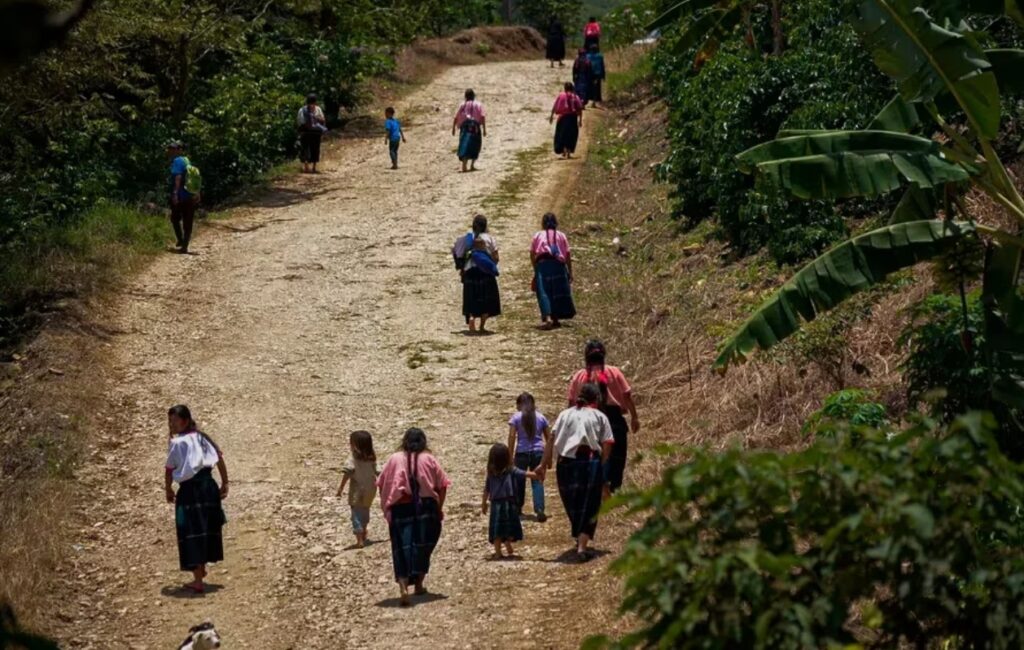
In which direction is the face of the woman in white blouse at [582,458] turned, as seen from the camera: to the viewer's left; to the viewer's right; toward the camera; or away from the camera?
away from the camera

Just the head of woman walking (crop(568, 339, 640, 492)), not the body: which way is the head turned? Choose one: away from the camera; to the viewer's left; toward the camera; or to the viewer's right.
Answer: away from the camera

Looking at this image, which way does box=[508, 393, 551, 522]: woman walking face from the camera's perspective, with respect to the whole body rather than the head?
away from the camera

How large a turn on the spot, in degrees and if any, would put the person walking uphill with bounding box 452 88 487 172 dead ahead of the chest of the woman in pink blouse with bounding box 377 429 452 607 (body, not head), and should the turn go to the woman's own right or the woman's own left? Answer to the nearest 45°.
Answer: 0° — they already face them

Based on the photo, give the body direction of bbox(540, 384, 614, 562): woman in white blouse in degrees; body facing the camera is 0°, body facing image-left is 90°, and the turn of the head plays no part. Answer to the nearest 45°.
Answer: approximately 180°

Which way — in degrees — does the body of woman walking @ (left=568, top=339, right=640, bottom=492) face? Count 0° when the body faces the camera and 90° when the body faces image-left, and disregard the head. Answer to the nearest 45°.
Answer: approximately 180°

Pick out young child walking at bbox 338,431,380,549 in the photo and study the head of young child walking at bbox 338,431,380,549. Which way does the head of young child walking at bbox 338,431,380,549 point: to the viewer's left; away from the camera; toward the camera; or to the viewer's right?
away from the camera

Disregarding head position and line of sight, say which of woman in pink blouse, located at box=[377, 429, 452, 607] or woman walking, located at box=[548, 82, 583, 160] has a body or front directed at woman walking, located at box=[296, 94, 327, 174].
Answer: the woman in pink blouse

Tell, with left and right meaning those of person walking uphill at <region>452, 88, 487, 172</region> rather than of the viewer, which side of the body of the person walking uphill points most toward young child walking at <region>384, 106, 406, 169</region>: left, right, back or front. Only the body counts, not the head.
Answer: left

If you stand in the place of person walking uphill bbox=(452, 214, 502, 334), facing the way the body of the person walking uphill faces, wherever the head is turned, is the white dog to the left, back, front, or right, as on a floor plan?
back

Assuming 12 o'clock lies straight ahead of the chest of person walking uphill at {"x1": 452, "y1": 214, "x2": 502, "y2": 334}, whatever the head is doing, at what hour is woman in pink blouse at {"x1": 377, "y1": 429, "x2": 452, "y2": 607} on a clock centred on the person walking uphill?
The woman in pink blouse is roughly at 6 o'clock from the person walking uphill.

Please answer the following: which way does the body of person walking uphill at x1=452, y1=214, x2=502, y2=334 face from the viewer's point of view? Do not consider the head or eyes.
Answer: away from the camera

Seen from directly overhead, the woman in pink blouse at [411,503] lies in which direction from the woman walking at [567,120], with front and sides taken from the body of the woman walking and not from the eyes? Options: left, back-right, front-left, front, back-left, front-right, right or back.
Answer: back

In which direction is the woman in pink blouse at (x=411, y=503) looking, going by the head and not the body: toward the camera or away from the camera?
away from the camera

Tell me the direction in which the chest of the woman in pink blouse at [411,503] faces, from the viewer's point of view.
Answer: away from the camera

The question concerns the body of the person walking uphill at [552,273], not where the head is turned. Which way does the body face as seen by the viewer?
away from the camera

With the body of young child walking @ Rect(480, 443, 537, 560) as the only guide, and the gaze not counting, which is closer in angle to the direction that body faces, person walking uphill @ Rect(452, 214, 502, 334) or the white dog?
the person walking uphill

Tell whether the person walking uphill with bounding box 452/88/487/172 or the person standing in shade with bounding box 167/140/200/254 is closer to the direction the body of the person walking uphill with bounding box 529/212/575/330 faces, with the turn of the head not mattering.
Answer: the person walking uphill
